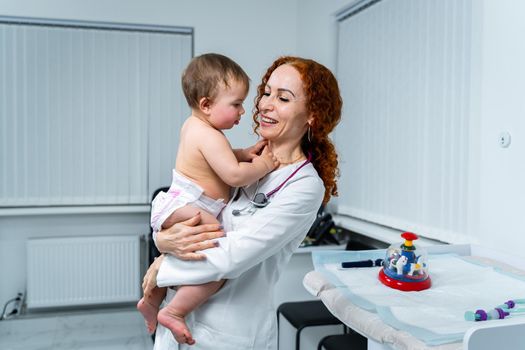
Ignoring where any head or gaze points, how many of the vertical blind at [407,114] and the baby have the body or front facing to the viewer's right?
1

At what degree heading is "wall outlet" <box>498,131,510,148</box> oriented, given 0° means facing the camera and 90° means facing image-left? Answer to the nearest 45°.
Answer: approximately 45°

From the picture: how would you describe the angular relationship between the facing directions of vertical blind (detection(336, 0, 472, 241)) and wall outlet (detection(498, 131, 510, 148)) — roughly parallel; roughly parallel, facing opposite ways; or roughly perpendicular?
roughly parallel

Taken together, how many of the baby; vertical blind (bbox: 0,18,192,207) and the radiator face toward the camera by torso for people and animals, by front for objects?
2

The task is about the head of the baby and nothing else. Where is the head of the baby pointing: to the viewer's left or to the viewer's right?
to the viewer's right

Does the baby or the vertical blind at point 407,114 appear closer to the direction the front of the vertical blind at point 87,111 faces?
the baby

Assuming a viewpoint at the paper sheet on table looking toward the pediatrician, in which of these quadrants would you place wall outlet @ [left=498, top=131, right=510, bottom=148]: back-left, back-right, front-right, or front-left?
back-right

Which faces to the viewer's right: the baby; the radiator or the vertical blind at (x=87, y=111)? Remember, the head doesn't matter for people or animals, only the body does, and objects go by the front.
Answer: the baby

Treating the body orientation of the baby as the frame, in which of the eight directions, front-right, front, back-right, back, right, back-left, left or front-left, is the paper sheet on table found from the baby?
front

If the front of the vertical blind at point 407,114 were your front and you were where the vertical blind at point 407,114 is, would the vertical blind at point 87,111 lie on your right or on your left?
on your right

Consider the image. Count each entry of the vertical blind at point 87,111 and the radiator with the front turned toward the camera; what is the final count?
2

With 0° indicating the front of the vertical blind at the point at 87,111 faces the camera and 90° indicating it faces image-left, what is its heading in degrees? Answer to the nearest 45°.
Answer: approximately 0°

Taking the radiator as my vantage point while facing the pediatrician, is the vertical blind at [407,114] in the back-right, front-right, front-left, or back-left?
front-left

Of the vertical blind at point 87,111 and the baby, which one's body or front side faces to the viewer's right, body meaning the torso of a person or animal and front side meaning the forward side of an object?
the baby

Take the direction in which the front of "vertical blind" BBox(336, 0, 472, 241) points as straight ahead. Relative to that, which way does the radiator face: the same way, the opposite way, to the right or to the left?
to the left

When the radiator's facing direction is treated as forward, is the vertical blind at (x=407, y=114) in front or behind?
in front

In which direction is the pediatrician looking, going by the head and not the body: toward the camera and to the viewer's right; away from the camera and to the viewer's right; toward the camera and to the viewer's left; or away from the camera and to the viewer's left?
toward the camera and to the viewer's left

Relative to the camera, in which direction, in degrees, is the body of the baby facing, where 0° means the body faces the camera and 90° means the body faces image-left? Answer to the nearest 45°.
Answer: approximately 270°

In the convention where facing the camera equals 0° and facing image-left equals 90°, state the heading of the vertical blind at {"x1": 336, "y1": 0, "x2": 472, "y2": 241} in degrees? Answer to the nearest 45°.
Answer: approximately 45°
